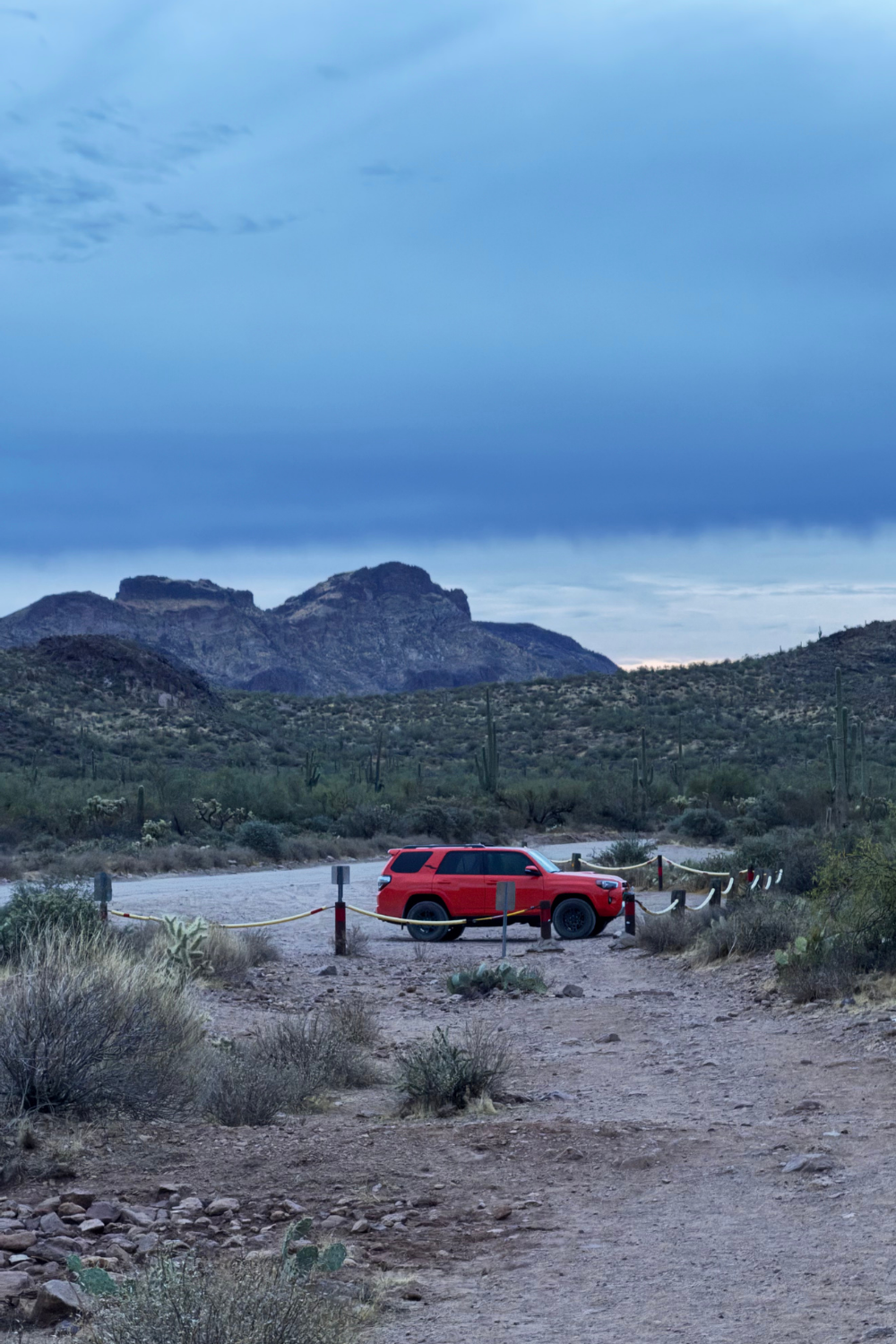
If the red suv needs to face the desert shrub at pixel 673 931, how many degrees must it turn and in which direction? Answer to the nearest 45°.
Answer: approximately 45° to its right

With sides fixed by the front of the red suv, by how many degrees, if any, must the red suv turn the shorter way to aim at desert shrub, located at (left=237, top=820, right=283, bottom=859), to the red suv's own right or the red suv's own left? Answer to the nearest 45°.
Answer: approximately 90° to the red suv's own left

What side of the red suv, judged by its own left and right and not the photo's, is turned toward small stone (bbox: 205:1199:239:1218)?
right

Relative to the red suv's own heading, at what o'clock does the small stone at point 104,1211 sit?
The small stone is roughly at 3 o'clock from the red suv.

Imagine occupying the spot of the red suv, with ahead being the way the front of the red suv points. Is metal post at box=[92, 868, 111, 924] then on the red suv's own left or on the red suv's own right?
on the red suv's own right

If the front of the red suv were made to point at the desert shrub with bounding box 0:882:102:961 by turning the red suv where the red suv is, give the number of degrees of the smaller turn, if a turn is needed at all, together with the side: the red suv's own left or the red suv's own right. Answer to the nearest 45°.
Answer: approximately 135° to the red suv's own right

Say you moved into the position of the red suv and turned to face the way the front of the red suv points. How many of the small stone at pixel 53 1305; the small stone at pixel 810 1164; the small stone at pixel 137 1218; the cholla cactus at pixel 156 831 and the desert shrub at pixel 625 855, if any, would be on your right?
3

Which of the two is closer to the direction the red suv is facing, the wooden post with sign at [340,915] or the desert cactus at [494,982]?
the desert cactus

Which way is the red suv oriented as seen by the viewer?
to the viewer's right

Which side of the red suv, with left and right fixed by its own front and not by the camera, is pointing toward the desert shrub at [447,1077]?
right

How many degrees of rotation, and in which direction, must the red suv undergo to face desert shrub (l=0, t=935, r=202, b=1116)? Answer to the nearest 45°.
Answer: approximately 90° to its right
